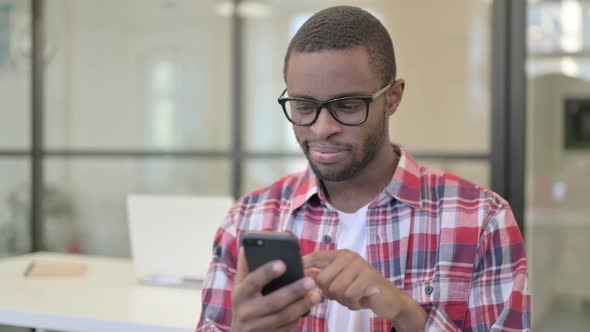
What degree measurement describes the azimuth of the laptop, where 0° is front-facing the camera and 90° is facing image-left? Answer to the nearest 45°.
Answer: approximately 180°
